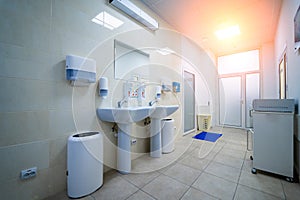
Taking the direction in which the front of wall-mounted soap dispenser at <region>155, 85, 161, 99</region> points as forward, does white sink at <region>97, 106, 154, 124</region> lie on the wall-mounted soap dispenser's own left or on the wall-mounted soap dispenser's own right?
on the wall-mounted soap dispenser's own right

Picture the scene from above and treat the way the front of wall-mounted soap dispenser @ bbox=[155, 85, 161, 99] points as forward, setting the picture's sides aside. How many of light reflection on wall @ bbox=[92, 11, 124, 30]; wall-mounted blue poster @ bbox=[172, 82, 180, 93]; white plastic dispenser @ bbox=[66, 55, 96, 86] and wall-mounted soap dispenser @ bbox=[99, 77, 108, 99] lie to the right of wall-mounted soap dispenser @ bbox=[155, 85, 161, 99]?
3

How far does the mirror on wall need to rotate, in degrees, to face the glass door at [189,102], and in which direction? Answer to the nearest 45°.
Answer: approximately 90° to its left
